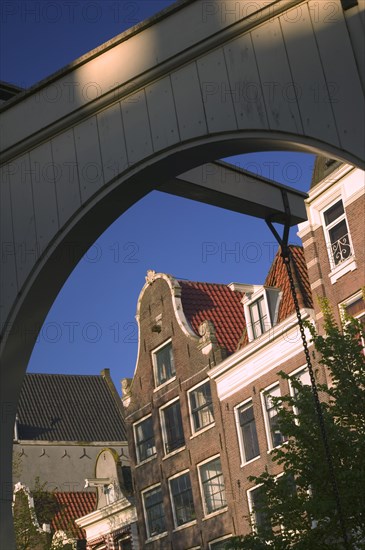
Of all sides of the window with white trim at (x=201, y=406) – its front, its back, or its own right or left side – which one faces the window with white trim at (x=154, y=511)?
right

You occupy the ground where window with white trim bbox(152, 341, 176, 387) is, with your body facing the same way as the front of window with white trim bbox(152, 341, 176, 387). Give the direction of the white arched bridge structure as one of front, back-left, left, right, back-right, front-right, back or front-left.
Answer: front-left

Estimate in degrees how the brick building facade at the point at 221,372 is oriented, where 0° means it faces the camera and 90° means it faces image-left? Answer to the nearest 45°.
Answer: approximately 45°

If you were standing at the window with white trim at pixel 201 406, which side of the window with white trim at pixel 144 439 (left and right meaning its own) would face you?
left

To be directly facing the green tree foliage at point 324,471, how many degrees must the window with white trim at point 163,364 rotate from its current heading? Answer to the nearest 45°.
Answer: approximately 45° to its left

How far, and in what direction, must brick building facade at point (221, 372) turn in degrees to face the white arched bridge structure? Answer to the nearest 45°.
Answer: approximately 45° to its left
